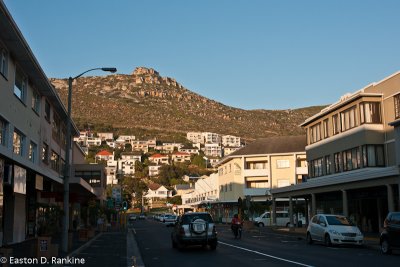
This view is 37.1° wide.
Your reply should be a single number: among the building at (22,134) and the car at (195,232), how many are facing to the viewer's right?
1

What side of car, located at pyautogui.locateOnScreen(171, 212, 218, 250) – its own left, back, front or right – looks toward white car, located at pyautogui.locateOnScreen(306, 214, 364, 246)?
right

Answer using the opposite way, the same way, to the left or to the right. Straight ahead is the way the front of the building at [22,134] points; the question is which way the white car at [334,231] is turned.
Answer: to the right

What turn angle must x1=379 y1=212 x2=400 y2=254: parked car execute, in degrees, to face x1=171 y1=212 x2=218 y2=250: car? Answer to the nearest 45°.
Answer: approximately 135° to its right

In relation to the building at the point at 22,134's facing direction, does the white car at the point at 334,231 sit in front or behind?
in front

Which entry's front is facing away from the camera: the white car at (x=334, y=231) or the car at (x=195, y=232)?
the car

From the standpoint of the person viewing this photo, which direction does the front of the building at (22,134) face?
facing to the right of the viewer

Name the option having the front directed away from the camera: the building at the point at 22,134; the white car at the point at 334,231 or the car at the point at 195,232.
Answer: the car

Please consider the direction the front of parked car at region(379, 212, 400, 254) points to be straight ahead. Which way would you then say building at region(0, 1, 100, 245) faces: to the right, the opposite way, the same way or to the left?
to the left

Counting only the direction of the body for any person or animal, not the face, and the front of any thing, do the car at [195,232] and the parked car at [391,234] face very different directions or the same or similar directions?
very different directions

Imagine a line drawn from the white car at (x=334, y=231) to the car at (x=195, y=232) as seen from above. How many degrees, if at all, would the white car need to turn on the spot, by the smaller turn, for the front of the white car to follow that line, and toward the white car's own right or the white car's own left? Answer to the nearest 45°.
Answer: approximately 90° to the white car's own right

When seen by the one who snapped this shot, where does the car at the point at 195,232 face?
facing away from the viewer

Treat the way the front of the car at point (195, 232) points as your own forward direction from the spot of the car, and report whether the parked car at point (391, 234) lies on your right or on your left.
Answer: on your right

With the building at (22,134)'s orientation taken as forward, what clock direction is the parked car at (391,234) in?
The parked car is roughly at 1 o'clock from the building.

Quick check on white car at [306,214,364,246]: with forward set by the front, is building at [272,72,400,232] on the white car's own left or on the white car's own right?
on the white car's own left
